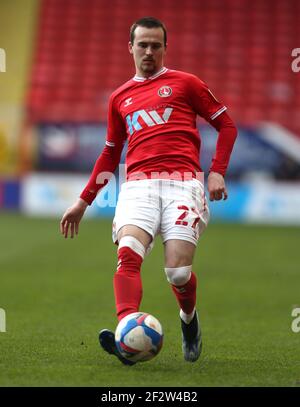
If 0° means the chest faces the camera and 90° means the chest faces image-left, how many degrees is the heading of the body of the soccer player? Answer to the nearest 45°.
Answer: approximately 0°

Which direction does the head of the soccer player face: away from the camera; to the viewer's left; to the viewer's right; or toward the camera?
toward the camera
